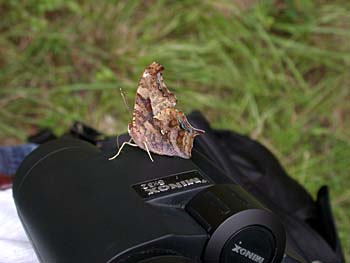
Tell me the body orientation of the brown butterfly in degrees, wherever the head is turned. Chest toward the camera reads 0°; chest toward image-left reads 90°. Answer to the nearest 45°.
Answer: approximately 90°

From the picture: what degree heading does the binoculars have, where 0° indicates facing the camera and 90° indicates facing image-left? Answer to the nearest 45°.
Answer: approximately 135°
